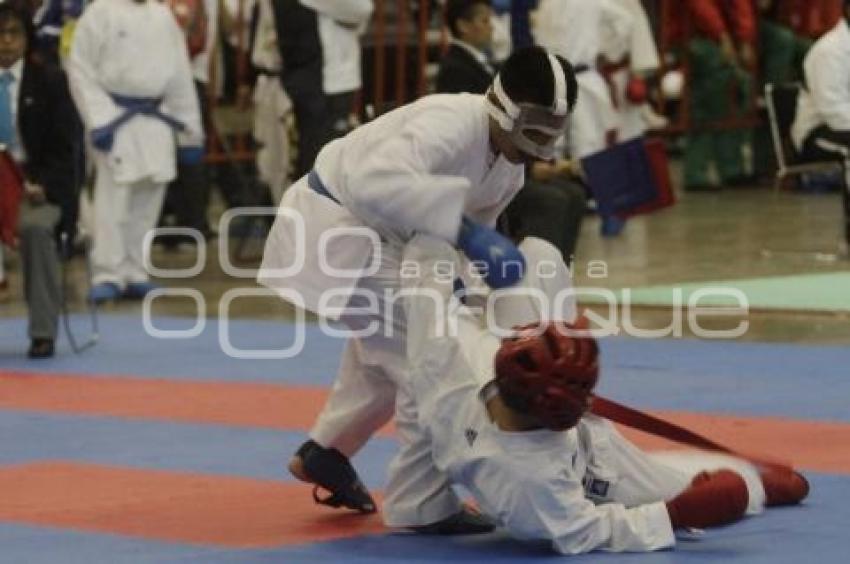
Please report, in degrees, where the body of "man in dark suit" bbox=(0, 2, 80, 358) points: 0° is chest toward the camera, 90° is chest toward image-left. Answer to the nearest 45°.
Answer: approximately 45°

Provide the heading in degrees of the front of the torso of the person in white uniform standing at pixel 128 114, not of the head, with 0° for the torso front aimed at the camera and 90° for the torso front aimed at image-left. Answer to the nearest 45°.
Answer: approximately 0°

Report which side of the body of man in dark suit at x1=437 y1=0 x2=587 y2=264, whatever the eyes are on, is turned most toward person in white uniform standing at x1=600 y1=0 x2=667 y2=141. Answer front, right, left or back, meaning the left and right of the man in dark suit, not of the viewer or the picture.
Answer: left

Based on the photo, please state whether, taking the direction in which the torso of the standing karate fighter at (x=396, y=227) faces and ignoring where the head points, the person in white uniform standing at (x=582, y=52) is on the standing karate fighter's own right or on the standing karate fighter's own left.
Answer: on the standing karate fighter's own left

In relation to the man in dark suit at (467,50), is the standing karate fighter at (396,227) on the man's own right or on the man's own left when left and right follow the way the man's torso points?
on the man's own right

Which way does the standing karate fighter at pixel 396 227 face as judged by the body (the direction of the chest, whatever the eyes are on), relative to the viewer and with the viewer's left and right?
facing to the right of the viewer

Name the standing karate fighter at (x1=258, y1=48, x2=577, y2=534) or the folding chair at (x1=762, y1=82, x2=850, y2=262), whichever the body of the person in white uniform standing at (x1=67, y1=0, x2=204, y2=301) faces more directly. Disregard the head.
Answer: the standing karate fighter

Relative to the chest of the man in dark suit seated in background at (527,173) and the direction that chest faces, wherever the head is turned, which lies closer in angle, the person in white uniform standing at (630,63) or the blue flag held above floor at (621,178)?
the blue flag held above floor

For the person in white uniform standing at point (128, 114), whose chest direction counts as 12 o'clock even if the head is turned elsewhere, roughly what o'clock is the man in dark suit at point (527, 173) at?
The man in dark suit is roughly at 10 o'clock from the person in white uniform standing.
